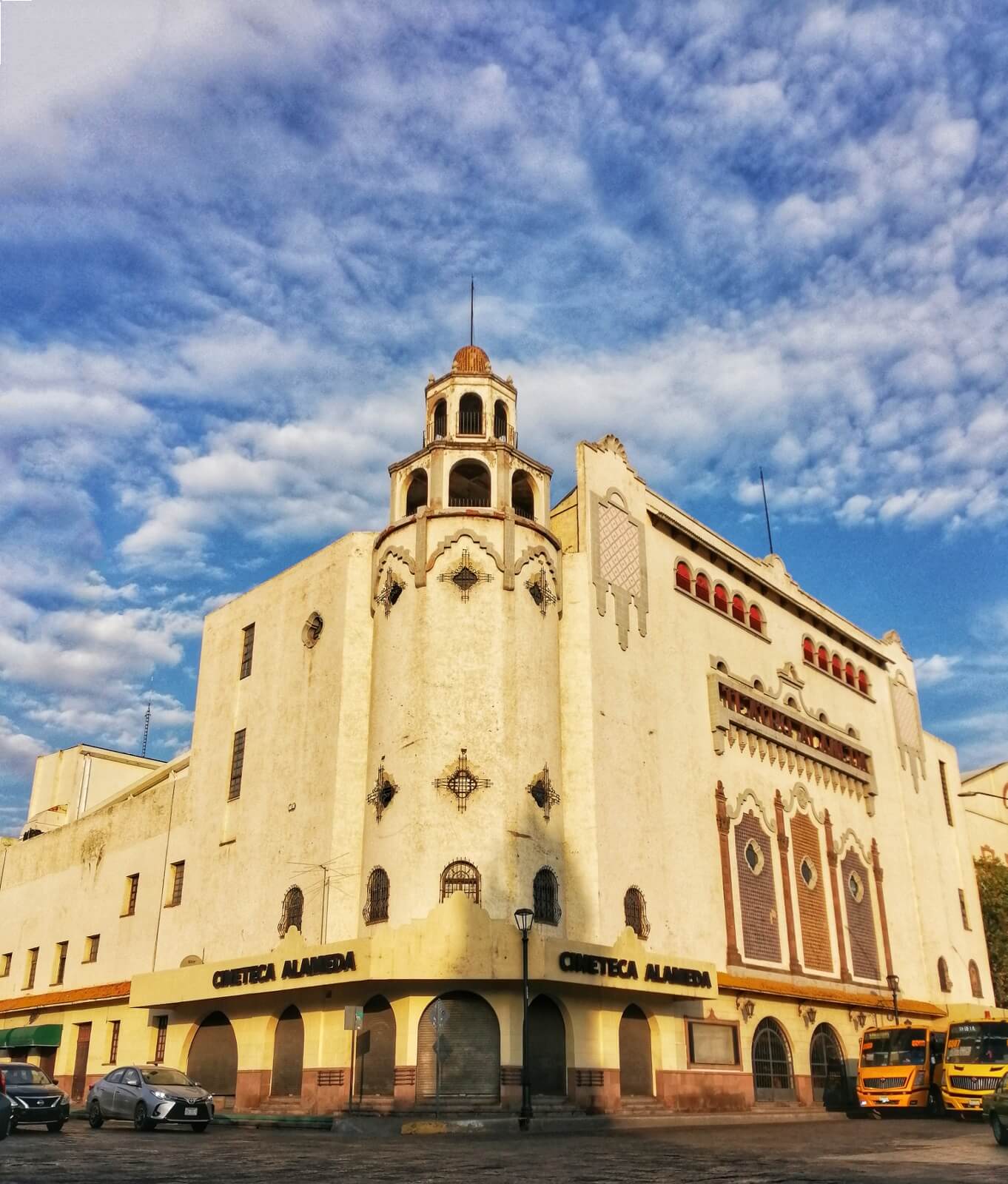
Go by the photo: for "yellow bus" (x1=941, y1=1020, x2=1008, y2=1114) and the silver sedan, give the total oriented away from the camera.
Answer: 0

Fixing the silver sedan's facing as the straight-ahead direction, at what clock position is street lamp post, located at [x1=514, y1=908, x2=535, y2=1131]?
The street lamp post is roughly at 11 o'clock from the silver sedan.

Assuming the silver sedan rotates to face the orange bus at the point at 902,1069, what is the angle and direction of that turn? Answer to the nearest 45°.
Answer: approximately 45° to its left

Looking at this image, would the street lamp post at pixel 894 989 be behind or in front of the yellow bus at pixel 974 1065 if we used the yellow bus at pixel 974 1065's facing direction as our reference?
behind

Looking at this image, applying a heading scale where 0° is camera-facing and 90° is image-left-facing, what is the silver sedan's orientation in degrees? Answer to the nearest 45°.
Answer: approximately 315°

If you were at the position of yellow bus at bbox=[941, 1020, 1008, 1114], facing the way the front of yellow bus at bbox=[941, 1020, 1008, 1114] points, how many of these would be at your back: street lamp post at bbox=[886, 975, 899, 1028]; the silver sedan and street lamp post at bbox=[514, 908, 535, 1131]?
1

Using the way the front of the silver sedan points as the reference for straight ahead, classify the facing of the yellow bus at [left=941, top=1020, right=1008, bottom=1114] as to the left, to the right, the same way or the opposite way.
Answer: to the right

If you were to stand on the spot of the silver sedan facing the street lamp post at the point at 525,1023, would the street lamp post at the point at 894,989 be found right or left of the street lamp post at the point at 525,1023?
left

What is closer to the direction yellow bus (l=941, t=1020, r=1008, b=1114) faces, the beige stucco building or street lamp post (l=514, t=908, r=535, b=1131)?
the street lamp post

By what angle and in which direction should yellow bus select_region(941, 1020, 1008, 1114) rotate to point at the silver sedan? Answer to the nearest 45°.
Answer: approximately 45° to its right

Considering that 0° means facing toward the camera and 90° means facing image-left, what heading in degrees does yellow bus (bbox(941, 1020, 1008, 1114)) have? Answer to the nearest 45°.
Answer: approximately 0°

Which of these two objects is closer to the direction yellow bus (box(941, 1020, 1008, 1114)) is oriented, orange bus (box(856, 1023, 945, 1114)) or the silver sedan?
the silver sedan

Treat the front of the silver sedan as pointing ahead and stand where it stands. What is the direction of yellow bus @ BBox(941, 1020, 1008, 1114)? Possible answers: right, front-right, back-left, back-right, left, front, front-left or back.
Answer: front-left
